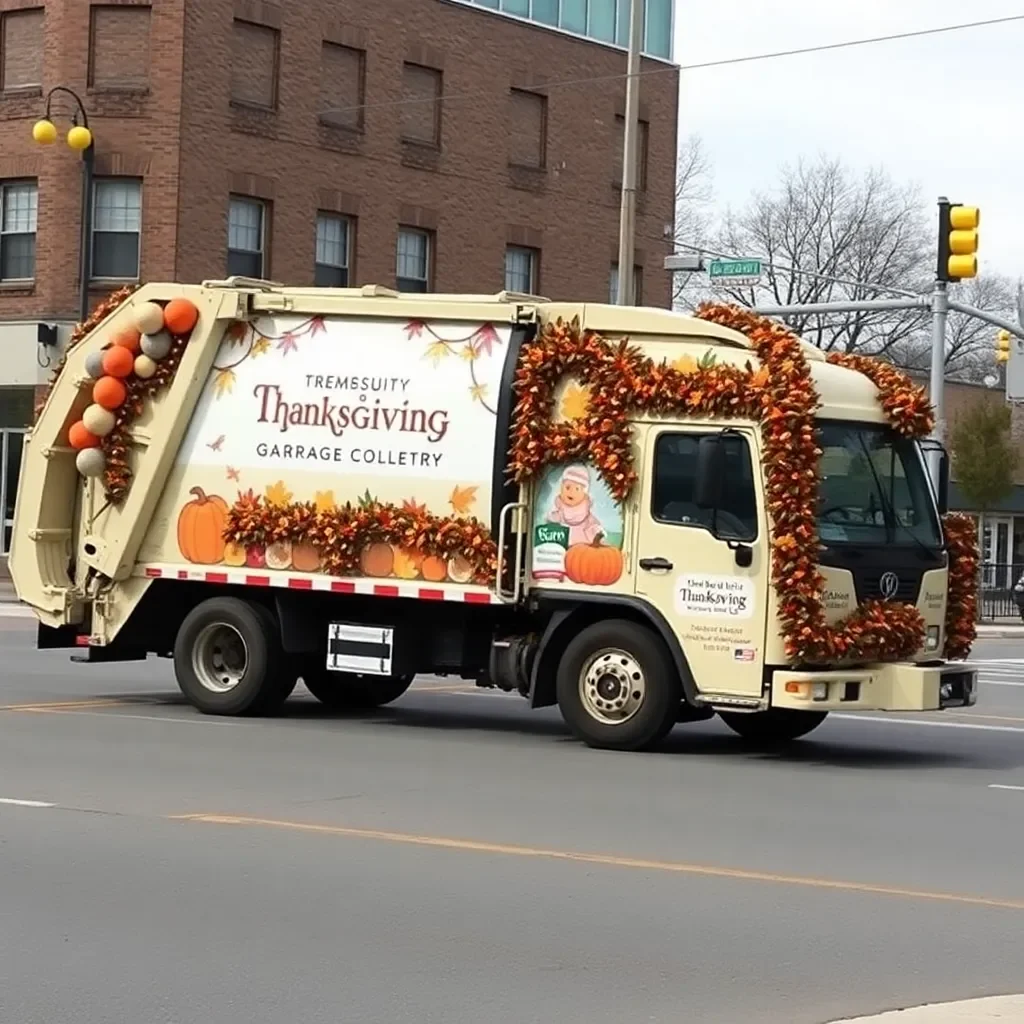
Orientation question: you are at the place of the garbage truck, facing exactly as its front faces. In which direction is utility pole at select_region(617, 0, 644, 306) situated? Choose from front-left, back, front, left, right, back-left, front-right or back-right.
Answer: back-left

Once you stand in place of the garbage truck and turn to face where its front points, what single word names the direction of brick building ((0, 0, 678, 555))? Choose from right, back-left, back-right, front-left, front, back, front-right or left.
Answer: back-left

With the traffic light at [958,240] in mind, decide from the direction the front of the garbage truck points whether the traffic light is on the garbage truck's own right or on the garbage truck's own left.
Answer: on the garbage truck's own left

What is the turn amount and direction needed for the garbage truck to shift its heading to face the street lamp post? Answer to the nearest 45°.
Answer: approximately 135° to its left

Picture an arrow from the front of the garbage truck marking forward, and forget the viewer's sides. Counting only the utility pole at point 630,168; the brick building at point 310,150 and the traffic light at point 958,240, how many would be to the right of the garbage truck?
0

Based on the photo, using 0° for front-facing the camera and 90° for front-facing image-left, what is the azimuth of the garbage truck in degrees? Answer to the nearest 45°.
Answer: approximately 315°

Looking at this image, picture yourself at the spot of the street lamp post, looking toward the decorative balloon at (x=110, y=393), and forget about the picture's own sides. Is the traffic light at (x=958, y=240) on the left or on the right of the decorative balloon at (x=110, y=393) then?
left
